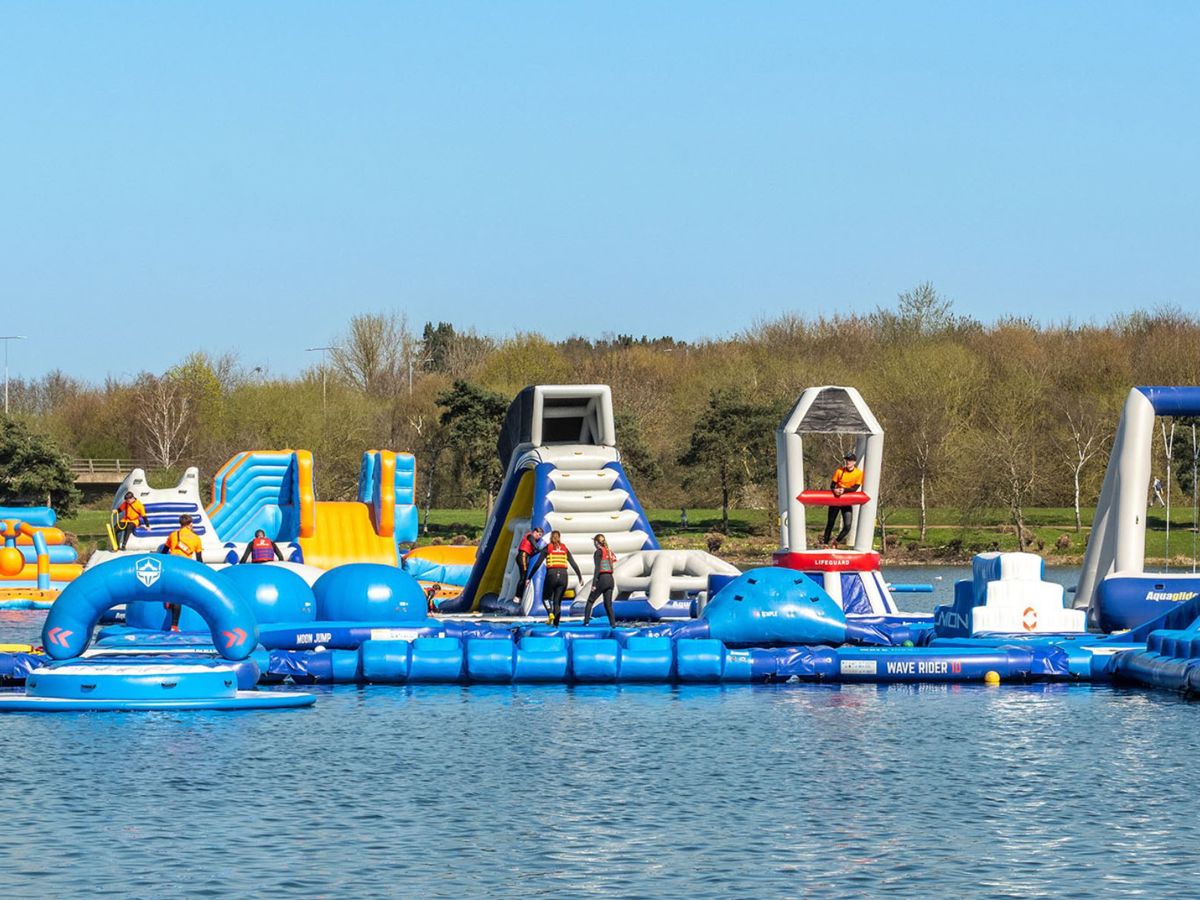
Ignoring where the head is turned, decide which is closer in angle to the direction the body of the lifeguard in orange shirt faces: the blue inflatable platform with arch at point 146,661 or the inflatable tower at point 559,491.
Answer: the blue inflatable platform with arch

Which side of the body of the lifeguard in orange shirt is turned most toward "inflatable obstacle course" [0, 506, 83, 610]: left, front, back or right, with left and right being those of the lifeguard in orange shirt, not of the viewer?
right

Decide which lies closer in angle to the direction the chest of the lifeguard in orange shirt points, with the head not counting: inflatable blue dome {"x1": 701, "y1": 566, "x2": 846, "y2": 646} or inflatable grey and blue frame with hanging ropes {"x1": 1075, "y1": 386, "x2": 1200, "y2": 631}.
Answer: the inflatable blue dome

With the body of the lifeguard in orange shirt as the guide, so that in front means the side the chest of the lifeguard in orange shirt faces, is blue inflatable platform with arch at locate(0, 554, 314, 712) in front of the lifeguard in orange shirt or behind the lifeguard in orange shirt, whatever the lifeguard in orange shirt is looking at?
in front

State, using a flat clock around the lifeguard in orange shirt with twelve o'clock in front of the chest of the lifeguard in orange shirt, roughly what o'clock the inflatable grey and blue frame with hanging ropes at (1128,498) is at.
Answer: The inflatable grey and blue frame with hanging ropes is roughly at 8 o'clock from the lifeguard in orange shirt.

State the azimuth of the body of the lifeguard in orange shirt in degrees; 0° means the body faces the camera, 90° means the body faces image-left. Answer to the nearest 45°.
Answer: approximately 45°

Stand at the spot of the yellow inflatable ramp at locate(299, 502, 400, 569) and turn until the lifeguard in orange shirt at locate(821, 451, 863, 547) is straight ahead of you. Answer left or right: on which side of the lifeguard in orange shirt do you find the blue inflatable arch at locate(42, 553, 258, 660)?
right

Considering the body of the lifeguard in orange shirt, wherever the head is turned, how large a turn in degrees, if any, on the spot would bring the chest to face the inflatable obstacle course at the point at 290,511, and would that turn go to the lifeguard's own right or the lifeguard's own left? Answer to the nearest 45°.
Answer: approximately 90° to the lifeguard's own right

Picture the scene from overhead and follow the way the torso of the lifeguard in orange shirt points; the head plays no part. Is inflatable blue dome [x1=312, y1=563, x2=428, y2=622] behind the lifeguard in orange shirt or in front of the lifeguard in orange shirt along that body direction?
in front

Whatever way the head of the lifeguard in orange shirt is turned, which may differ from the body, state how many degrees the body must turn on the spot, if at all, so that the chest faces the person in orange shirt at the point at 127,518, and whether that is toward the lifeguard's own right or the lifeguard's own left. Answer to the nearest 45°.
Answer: approximately 90° to the lifeguard's own right
